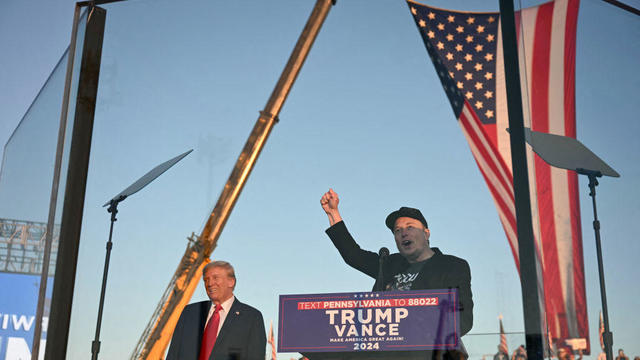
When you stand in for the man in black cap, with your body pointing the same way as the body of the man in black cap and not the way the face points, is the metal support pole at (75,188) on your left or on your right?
on your right

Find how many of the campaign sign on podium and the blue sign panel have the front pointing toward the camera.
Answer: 2

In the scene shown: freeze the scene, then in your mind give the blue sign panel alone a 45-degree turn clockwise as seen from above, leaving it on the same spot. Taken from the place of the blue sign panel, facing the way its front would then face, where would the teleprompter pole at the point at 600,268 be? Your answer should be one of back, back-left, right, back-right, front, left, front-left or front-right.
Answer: left

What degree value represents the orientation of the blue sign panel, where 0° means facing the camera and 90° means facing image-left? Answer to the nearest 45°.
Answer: approximately 0°

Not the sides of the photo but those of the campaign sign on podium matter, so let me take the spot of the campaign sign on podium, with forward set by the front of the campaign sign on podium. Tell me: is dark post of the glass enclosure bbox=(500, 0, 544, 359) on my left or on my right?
on my left

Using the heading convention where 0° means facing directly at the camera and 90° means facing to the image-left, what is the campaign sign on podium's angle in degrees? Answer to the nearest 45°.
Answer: approximately 0°

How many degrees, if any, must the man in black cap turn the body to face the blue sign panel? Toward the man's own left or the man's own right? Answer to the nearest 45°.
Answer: approximately 45° to the man's own right

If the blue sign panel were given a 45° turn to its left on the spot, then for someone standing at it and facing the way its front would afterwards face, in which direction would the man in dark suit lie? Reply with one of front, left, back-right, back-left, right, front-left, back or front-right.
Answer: front

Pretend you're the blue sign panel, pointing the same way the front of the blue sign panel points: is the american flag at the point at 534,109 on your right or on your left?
on your left

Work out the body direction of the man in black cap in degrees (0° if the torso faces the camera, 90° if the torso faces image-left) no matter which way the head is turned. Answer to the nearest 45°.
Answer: approximately 45°
